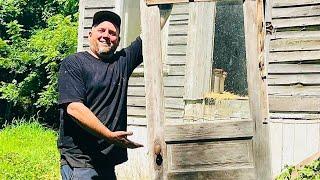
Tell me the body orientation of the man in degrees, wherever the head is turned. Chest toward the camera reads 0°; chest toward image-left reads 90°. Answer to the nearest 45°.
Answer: approximately 315°

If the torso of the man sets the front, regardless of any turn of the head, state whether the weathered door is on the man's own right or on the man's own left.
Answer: on the man's own left
